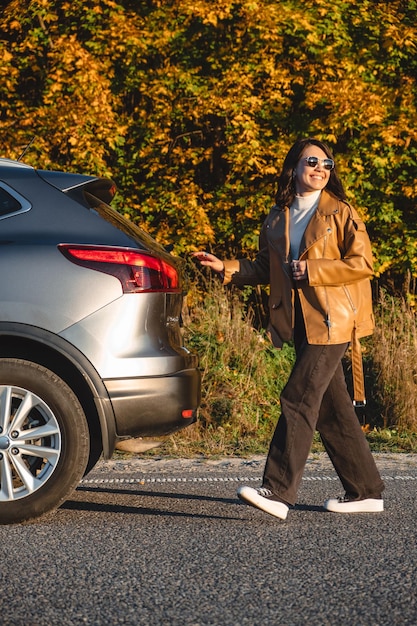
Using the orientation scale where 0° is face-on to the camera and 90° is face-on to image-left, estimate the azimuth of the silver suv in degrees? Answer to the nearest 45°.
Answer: approximately 90°

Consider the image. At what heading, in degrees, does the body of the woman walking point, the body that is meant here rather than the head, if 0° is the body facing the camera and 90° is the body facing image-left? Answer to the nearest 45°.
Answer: approximately 45°

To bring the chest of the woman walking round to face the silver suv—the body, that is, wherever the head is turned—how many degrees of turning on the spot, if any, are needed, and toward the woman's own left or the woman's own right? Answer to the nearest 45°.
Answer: approximately 45° to the woman's own right

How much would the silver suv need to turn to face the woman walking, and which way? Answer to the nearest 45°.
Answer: approximately 180°
